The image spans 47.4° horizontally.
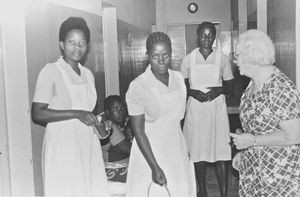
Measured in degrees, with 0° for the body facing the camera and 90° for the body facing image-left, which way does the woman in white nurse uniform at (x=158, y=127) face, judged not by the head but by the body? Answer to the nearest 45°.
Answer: approximately 315°

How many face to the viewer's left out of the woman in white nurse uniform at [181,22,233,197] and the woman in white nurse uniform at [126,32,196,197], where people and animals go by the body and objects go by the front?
0

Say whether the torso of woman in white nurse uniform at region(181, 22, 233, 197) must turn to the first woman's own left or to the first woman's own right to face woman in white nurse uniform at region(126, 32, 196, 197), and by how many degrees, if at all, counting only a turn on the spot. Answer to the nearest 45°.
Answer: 0° — they already face them

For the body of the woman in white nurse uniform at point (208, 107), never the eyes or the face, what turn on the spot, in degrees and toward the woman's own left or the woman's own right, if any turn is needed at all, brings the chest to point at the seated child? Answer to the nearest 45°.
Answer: approximately 90° to the woman's own right

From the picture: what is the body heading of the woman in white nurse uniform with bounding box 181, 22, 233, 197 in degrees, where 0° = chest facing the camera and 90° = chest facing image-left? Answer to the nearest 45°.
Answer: approximately 0°

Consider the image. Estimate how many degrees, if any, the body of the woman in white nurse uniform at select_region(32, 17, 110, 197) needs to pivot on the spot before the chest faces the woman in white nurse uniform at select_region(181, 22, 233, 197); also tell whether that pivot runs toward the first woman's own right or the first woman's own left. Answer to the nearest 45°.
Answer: approximately 90° to the first woman's own left
